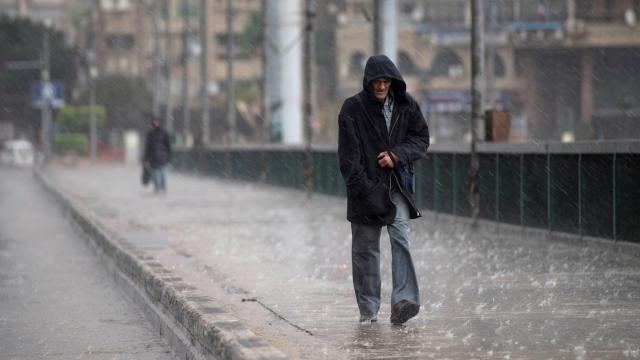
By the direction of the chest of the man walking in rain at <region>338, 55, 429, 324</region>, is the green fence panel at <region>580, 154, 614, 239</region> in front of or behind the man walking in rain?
behind

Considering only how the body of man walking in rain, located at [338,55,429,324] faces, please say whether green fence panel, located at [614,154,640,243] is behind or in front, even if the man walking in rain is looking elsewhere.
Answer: behind

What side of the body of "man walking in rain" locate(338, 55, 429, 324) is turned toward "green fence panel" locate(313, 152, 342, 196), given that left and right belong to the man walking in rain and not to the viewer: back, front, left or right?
back

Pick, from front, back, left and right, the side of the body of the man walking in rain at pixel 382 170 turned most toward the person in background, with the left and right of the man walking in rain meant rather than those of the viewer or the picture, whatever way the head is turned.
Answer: back

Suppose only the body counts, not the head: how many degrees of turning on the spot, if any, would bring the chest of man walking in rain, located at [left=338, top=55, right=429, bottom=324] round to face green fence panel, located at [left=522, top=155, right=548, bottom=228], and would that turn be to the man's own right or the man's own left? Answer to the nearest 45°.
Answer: approximately 180°

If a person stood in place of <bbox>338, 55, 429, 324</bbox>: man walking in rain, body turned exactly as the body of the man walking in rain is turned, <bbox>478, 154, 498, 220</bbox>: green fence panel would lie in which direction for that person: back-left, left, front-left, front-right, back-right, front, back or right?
back

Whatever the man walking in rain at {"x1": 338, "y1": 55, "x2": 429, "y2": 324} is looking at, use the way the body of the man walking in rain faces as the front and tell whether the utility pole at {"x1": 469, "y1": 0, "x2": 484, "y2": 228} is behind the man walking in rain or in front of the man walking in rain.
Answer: behind

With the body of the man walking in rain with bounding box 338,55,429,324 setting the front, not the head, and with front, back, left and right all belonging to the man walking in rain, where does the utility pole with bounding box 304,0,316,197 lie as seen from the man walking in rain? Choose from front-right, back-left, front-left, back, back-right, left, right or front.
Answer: back

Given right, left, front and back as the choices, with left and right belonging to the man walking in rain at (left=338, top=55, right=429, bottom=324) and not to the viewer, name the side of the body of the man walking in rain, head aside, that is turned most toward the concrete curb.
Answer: right

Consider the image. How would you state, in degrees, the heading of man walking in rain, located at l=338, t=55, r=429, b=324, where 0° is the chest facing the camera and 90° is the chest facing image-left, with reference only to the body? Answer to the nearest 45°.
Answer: approximately 0°
